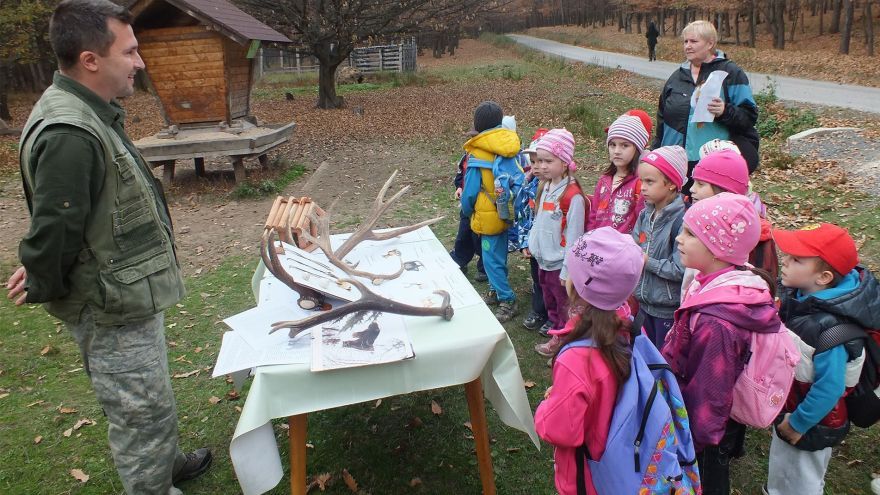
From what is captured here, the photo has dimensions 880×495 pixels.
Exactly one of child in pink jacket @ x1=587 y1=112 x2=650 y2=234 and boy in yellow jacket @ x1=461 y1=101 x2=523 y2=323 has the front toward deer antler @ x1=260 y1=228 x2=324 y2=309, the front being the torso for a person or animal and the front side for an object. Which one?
the child in pink jacket

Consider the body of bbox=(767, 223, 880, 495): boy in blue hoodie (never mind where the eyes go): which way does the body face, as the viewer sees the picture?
to the viewer's left

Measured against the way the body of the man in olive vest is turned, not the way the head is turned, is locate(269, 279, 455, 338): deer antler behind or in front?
in front

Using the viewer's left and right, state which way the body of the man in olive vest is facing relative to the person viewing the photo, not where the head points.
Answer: facing to the right of the viewer

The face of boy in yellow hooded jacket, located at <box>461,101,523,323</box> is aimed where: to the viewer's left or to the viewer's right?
to the viewer's left

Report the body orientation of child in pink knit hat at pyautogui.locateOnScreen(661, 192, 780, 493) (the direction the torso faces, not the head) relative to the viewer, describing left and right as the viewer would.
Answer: facing to the left of the viewer

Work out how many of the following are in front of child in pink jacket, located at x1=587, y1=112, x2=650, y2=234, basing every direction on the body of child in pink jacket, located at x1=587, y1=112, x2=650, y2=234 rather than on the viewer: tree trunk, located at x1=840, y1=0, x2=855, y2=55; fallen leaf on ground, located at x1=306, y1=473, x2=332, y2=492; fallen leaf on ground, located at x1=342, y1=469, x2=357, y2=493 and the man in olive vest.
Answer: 3

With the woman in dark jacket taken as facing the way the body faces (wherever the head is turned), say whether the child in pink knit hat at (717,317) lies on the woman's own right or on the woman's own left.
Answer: on the woman's own left

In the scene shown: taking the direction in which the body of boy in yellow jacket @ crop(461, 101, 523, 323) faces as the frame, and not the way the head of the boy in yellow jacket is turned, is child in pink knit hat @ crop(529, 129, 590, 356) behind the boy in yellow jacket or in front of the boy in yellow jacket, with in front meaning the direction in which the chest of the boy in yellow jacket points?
behind

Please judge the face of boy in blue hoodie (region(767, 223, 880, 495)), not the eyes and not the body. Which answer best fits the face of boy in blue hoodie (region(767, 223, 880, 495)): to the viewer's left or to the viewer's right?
to the viewer's left
